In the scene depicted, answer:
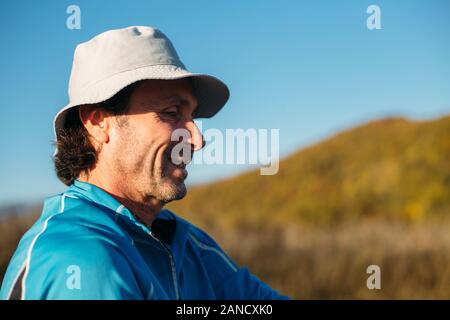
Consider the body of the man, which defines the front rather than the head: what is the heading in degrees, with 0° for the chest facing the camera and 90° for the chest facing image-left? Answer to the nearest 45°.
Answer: approximately 315°

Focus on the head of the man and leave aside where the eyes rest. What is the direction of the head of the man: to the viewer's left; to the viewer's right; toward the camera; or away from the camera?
to the viewer's right
